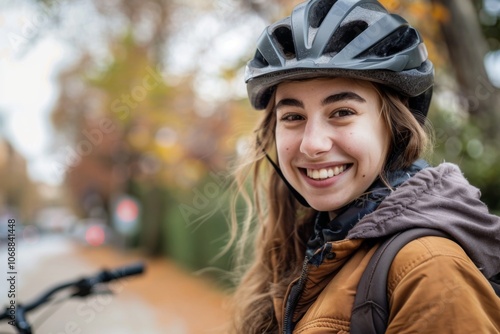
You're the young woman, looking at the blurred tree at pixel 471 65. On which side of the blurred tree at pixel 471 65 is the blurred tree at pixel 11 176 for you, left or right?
left

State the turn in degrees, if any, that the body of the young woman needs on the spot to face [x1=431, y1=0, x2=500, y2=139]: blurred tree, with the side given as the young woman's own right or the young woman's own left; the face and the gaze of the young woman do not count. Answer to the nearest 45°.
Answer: approximately 135° to the young woman's own right

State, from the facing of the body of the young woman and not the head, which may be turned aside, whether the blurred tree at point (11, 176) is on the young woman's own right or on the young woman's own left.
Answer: on the young woman's own right

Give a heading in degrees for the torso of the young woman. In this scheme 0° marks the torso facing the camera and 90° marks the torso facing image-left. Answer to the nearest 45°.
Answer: approximately 45°
